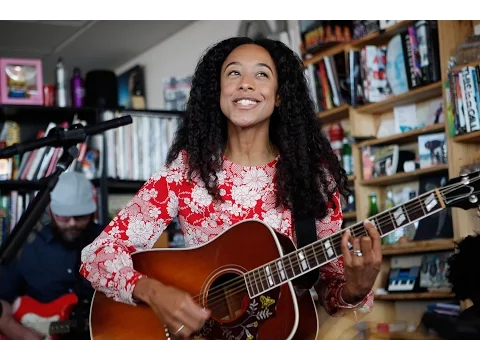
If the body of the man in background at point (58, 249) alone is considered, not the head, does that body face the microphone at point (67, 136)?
yes

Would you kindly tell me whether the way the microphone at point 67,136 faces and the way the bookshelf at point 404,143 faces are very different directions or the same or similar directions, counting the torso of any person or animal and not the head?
very different directions

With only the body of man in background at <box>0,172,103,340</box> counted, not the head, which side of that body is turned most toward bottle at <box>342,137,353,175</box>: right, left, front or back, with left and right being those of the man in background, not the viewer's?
left

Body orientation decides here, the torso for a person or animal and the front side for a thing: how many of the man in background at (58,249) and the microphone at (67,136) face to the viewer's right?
1

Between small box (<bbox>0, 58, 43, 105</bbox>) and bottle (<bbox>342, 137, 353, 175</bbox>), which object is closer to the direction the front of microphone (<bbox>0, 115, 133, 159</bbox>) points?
the bottle

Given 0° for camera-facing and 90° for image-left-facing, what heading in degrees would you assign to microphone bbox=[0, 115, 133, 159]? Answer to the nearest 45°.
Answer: approximately 270°
